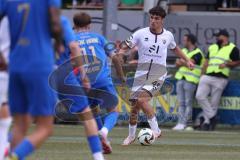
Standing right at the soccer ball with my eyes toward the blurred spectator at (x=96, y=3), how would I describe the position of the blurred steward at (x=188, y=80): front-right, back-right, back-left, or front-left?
front-right

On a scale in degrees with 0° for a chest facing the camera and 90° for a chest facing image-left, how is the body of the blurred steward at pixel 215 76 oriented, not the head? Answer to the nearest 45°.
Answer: approximately 45°

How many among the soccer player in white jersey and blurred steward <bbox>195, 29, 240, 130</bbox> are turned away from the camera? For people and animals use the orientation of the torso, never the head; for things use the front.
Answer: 0

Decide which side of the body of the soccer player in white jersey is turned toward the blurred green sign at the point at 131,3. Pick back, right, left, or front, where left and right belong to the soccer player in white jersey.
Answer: back

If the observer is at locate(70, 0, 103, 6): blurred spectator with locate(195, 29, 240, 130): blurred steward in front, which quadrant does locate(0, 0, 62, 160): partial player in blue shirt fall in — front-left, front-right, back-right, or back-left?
front-right

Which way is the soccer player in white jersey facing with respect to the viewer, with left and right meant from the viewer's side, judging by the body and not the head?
facing the viewer

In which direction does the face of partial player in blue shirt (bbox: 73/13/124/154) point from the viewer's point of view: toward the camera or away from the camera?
away from the camera

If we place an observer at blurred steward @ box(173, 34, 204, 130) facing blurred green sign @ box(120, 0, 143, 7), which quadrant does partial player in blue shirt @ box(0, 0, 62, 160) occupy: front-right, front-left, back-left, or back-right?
back-left

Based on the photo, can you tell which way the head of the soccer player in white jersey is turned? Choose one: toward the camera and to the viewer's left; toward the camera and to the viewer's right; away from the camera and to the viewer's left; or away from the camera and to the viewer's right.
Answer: toward the camera and to the viewer's left

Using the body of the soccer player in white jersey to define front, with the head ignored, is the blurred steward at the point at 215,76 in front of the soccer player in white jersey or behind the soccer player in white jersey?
behind

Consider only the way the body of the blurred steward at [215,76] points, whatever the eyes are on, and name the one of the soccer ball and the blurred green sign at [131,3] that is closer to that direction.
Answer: the soccer ball
